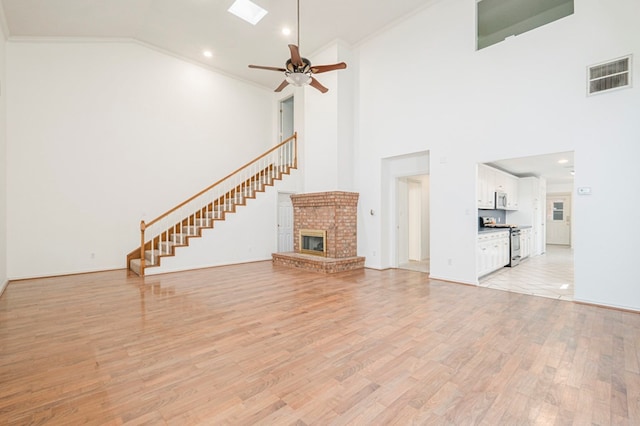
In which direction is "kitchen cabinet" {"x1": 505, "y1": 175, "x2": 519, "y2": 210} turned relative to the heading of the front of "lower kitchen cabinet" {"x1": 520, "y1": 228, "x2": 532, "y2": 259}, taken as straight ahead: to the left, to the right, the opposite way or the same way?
the same way

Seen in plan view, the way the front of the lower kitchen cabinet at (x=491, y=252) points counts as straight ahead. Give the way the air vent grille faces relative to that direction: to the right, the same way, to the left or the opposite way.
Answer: to the right

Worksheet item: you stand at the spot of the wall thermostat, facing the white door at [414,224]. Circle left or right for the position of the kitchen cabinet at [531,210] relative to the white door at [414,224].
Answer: right

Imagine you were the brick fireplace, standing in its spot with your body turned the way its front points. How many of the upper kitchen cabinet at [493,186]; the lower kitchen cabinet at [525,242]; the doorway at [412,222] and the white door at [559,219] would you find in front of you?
0

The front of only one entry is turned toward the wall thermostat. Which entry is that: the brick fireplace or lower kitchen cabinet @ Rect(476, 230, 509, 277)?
the lower kitchen cabinet

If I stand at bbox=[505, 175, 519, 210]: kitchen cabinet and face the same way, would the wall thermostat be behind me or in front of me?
in front

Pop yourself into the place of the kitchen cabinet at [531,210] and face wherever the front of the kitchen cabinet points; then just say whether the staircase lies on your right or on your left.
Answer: on your right

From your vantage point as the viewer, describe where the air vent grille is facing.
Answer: facing the viewer and to the left of the viewer

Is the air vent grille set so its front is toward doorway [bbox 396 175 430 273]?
no

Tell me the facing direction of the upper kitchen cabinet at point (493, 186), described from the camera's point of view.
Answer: facing the viewer and to the right of the viewer

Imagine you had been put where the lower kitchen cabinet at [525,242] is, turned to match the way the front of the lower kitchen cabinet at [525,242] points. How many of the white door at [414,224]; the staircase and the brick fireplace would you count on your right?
3

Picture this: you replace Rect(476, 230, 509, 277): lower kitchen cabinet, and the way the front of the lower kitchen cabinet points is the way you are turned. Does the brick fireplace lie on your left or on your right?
on your right

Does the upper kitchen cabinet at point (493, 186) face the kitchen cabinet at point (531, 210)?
no

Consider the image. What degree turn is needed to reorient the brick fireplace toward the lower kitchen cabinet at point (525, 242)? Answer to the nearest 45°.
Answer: approximately 135° to its left
